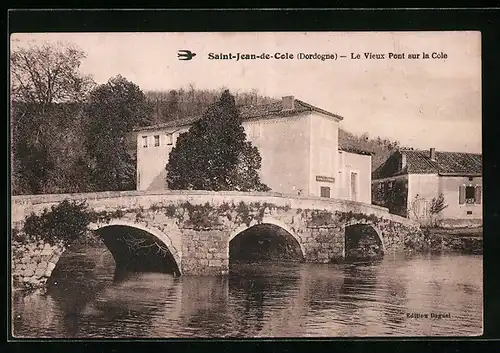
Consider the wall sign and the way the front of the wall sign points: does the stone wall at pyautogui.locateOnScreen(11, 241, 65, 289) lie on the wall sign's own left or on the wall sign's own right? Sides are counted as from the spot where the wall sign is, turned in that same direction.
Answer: on the wall sign's own right

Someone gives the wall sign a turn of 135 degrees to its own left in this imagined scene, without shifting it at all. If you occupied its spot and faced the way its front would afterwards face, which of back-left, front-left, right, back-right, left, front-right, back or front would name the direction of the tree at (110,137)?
left

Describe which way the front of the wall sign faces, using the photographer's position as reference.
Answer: facing the viewer and to the right of the viewer
